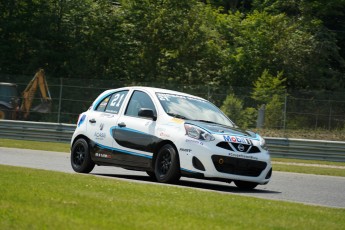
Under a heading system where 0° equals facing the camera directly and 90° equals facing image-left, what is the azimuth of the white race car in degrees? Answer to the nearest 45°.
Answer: approximately 315°

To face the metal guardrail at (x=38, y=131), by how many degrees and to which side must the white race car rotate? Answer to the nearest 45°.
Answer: approximately 135° to its left

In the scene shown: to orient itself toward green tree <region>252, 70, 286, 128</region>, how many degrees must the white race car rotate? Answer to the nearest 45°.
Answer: approximately 135° to its left

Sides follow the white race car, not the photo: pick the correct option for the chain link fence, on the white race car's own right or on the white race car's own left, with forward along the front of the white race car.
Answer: on the white race car's own left

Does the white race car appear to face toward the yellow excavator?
no
